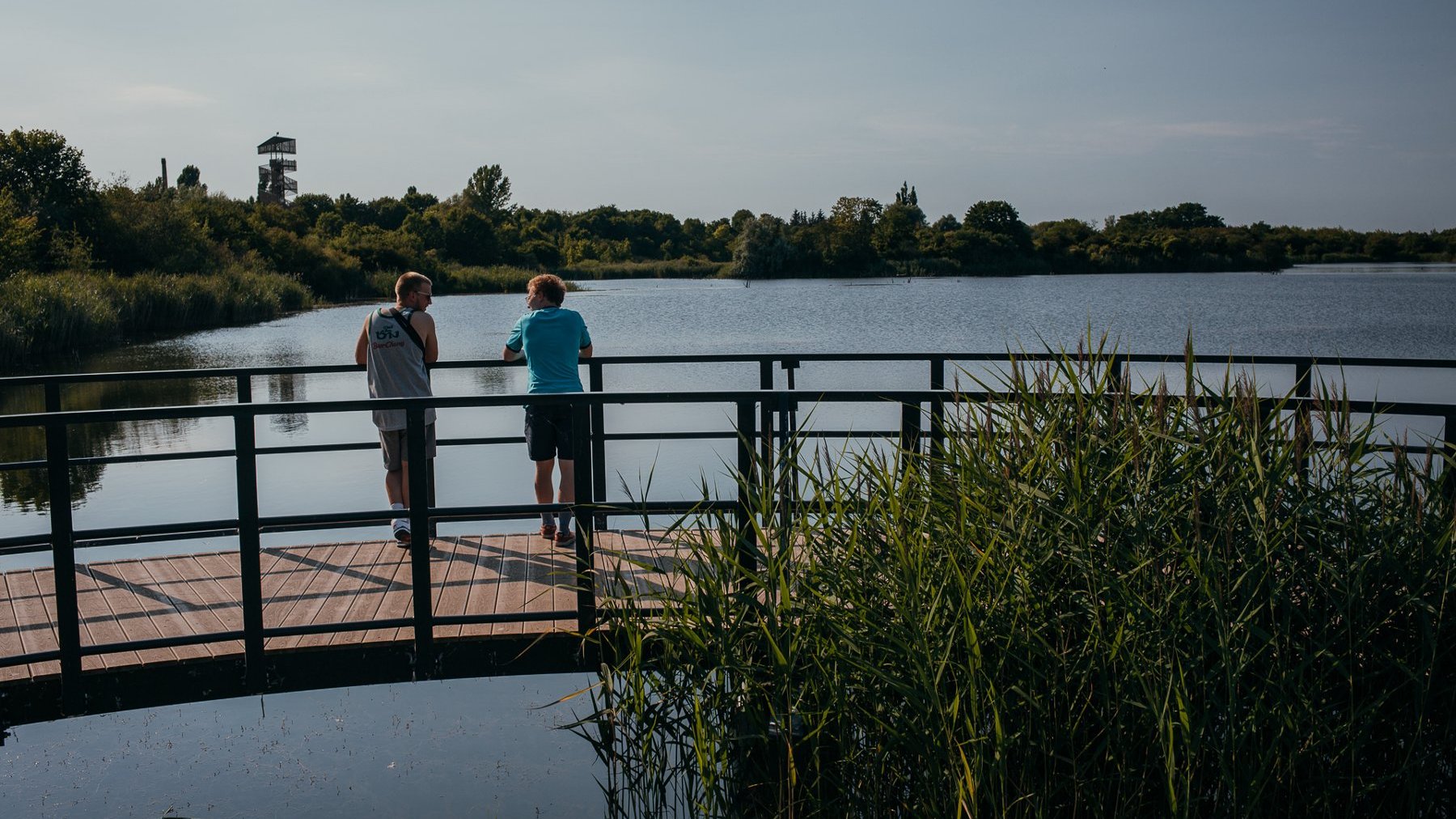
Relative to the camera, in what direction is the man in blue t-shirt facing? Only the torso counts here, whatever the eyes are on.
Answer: away from the camera

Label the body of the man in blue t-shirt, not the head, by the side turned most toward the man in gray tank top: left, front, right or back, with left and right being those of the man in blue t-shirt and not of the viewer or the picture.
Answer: left

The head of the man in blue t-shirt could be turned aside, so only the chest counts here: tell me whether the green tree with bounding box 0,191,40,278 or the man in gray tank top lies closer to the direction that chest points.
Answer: the green tree

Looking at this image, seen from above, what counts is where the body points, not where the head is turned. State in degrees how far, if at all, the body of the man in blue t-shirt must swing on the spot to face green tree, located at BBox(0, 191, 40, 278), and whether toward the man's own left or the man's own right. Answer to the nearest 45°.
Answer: approximately 45° to the man's own left

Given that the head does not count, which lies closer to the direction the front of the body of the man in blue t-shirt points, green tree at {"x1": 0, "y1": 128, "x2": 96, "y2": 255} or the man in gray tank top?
the green tree
